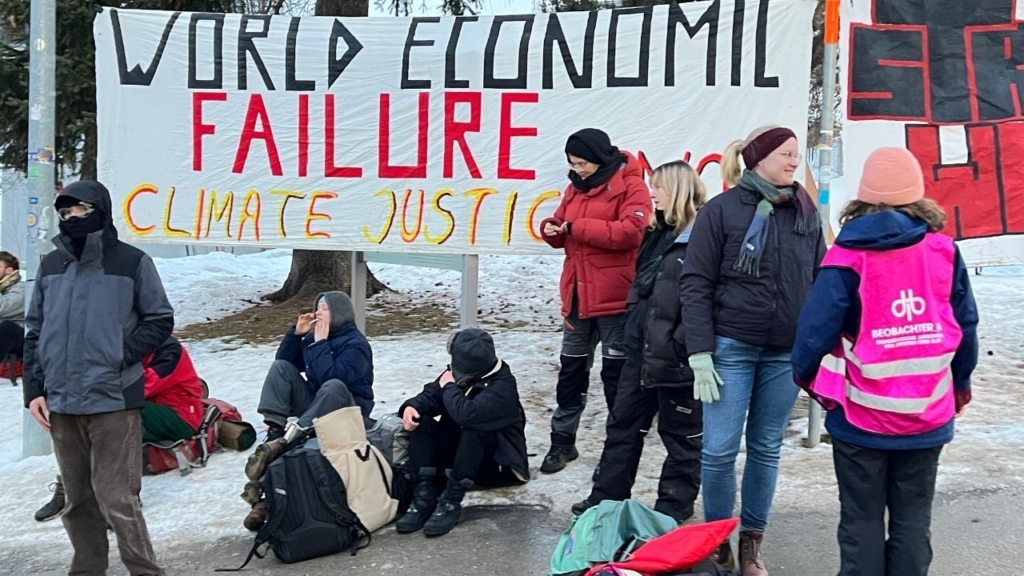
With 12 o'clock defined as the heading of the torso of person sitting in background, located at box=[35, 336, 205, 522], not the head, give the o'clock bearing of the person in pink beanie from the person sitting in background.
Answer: The person in pink beanie is roughly at 8 o'clock from the person sitting in background.

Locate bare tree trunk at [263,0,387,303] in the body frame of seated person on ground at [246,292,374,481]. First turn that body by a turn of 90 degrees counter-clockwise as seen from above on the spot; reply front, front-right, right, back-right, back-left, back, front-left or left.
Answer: back-left

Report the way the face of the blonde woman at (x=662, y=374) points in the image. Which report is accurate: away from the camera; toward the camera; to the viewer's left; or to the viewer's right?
to the viewer's left

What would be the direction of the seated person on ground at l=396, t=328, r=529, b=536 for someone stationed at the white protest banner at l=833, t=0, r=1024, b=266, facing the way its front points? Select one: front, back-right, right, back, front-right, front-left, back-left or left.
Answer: front-right

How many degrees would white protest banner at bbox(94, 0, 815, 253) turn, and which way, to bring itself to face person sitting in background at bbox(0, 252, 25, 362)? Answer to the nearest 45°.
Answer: approximately 135° to its right

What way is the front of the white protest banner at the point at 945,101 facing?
toward the camera

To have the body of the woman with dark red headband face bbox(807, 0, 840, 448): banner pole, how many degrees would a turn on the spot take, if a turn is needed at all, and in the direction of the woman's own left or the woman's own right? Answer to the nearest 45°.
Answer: approximately 135° to the woman's own left

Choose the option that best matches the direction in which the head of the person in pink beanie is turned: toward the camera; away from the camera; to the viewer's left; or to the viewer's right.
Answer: away from the camera

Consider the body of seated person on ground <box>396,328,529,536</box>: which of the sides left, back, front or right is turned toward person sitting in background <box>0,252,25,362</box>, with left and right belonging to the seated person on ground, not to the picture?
right

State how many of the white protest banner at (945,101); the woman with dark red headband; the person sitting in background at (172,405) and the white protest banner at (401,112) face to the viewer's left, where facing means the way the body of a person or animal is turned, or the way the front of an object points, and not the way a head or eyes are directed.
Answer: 1

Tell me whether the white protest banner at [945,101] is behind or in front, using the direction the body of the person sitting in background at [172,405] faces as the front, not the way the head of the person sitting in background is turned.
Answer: behind

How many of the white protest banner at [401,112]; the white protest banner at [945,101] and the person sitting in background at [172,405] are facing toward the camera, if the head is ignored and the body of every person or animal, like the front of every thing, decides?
2

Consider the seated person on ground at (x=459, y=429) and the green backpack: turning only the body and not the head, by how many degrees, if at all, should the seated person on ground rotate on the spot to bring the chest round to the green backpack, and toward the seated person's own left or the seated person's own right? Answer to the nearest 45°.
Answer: approximately 90° to the seated person's own left

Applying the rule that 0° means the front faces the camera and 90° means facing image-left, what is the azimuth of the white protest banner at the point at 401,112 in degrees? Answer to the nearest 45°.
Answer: approximately 0°

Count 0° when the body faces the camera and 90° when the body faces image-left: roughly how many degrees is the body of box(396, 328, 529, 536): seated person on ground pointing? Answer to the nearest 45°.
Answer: approximately 45°

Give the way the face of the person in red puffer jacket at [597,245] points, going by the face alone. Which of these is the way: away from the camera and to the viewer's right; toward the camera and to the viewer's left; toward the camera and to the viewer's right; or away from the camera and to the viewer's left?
toward the camera and to the viewer's left
